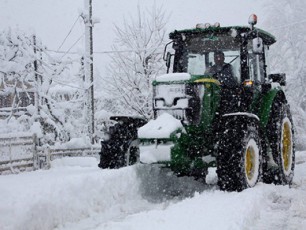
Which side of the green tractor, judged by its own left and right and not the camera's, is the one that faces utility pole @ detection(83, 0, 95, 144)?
right

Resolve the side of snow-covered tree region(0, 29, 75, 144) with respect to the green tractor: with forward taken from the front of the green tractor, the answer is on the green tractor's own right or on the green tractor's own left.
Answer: on the green tractor's own right

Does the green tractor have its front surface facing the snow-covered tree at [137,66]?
no

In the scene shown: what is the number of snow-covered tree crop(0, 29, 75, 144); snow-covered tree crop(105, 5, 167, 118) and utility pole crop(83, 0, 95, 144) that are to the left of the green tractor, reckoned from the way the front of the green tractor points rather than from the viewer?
0

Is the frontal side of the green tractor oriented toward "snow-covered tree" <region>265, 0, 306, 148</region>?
no

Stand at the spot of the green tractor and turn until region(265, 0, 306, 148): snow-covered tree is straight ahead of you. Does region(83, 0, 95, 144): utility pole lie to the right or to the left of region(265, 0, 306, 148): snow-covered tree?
left

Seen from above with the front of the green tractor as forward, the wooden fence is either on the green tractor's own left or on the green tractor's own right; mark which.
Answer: on the green tractor's own right

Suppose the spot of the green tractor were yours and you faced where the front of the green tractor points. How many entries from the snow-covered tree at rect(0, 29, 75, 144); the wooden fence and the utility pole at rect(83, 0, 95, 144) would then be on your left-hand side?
0

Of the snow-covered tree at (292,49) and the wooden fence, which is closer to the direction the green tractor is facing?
the wooden fence

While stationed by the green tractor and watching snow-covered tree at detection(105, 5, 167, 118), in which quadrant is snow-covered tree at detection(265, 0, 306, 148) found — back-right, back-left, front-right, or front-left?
front-right

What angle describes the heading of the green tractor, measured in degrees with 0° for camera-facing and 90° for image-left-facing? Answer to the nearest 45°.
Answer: approximately 45°
